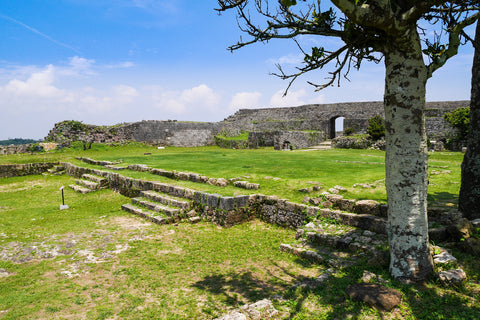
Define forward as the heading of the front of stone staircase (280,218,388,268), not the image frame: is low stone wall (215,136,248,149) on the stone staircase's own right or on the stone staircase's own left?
on the stone staircase's own right

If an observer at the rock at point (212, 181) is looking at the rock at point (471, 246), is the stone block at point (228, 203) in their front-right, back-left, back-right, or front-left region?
front-right

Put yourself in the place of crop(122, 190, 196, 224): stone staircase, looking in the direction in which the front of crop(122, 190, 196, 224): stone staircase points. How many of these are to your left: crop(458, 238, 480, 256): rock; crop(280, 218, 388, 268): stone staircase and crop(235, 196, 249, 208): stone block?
3

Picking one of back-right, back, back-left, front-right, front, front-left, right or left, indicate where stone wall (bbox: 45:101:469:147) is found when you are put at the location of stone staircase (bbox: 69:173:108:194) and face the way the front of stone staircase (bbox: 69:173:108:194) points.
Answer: back

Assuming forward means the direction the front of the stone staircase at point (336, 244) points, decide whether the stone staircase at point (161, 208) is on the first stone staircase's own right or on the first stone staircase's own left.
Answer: on the first stone staircase's own right

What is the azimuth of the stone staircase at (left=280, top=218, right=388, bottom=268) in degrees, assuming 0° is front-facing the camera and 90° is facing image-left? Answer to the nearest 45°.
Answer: approximately 45°

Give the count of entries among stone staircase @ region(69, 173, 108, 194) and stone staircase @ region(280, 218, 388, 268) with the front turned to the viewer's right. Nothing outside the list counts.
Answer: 0

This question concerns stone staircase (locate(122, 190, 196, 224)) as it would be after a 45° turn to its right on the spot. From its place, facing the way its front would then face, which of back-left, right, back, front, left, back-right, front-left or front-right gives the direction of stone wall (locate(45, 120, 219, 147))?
right

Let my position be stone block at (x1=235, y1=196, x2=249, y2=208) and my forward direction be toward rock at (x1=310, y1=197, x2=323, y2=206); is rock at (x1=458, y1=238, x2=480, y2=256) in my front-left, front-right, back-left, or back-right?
front-right

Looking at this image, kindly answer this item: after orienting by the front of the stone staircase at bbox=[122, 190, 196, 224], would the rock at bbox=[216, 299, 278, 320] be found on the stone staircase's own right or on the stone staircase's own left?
on the stone staircase's own left

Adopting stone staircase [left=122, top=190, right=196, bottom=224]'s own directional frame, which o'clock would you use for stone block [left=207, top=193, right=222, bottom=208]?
The stone block is roughly at 9 o'clock from the stone staircase.

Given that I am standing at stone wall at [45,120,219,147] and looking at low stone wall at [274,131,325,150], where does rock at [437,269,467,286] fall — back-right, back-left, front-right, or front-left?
front-right

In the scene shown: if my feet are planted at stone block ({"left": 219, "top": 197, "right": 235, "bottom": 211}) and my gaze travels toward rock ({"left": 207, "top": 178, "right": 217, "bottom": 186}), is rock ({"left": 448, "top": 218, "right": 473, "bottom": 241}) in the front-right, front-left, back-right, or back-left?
back-right

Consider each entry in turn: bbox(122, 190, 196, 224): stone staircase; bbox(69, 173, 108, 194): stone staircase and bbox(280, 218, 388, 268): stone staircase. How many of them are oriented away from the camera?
0

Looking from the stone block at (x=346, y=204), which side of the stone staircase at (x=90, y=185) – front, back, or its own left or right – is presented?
left

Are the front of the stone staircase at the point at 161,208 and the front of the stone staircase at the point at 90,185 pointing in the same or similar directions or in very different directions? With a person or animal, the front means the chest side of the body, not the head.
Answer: same or similar directions

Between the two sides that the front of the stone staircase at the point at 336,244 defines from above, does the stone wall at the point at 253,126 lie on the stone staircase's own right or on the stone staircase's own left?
on the stone staircase's own right

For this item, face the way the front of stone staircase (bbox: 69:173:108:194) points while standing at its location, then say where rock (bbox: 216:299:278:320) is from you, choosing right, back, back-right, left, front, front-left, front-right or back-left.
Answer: front-left

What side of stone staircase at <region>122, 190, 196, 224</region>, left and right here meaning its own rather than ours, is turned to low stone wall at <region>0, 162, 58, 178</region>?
right

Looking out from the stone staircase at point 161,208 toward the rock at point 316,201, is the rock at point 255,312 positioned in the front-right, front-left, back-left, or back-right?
front-right
